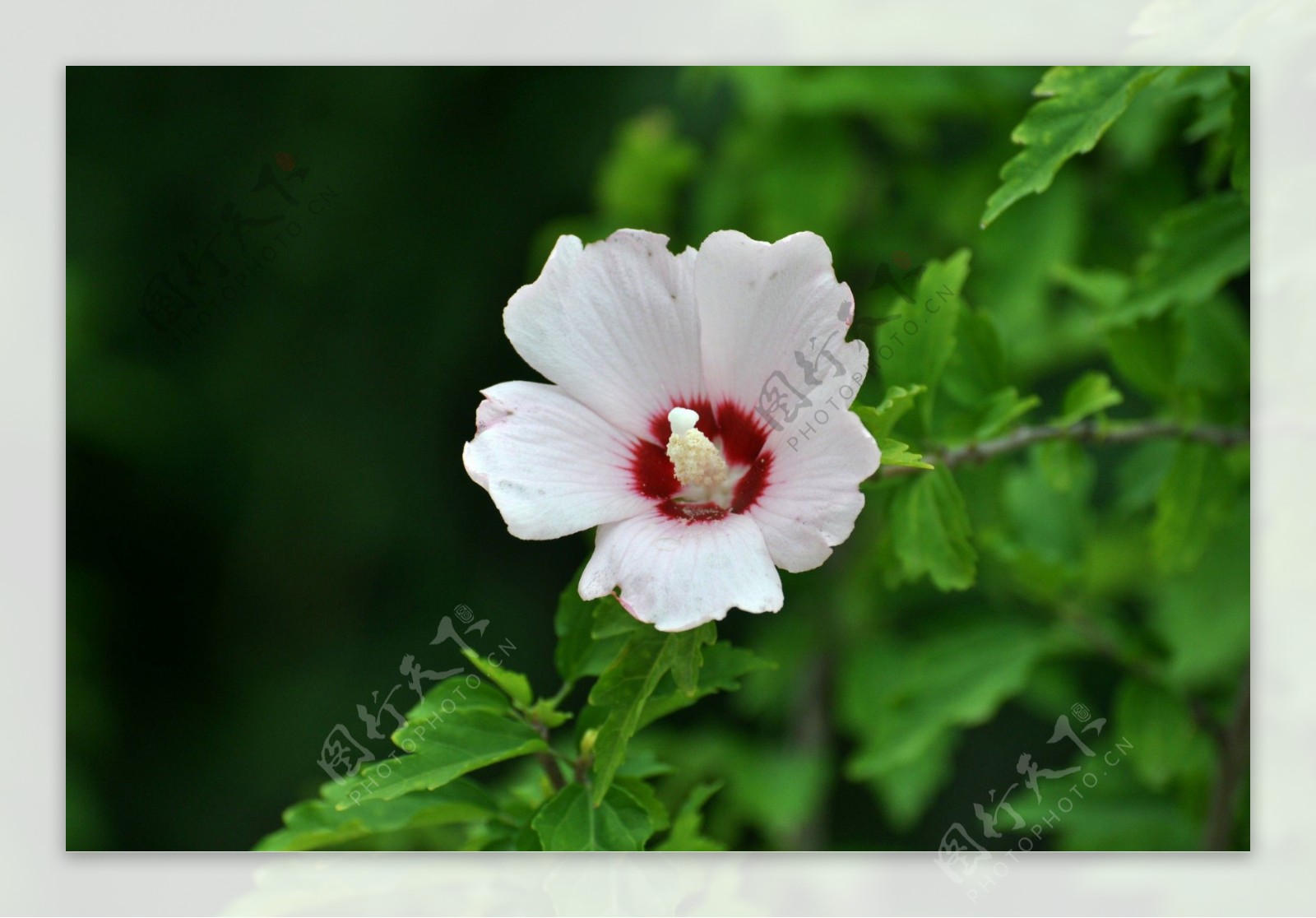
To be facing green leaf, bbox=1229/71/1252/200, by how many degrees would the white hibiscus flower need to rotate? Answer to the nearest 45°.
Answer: approximately 135° to its left

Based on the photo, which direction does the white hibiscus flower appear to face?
toward the camera

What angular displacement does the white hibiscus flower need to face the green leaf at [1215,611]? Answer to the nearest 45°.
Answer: approximately 135° to its left

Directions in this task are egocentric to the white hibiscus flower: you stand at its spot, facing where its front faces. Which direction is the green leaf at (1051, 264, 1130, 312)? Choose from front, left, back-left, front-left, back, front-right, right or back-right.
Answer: back-left

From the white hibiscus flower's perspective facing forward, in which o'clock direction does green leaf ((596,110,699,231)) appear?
The green leaf is roughly at 6 o'clock from the white hibiscus flower.
